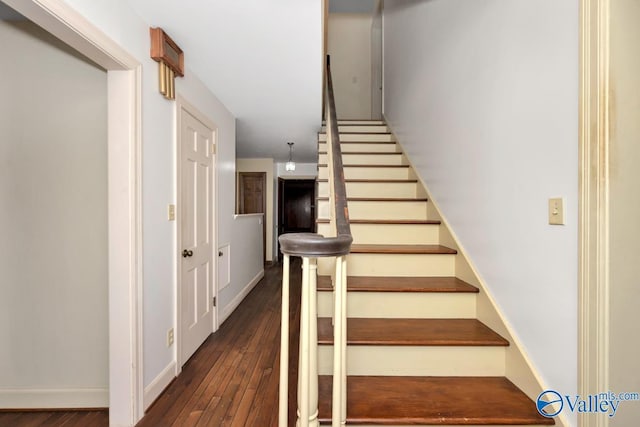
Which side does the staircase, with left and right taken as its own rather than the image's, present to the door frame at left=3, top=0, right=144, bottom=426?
right

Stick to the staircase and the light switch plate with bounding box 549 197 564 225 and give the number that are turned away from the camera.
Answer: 0

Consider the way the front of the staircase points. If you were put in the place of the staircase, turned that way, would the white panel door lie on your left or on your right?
on your right

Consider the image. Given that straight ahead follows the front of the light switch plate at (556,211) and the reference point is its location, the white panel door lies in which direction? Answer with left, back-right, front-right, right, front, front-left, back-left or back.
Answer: front-right

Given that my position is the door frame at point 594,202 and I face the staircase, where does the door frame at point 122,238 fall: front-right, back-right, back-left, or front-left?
front-left

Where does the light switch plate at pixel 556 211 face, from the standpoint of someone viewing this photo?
facing the viewer and to the left of the viewer

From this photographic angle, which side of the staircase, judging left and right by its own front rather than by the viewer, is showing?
front
